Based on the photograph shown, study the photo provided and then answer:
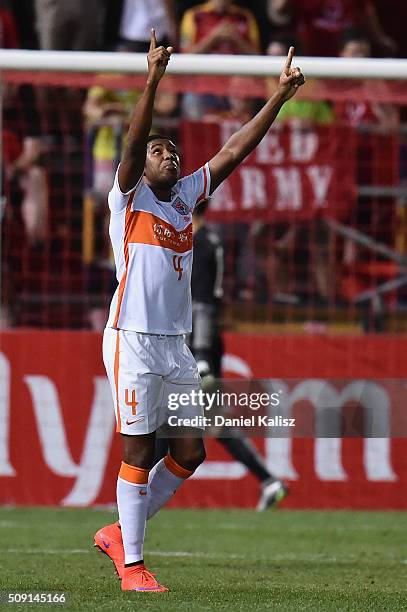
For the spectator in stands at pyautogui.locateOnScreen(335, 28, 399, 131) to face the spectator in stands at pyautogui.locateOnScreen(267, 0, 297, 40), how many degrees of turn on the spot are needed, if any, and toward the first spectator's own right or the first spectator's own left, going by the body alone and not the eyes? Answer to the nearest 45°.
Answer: approximately 135° to the first spectator's own right

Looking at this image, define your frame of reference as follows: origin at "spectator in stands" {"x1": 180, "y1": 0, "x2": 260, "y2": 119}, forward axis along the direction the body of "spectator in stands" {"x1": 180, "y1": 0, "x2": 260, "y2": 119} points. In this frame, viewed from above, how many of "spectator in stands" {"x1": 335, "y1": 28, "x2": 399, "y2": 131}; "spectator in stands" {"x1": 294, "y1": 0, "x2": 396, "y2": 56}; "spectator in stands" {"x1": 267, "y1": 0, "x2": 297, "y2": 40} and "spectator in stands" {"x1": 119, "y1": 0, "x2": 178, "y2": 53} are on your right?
1

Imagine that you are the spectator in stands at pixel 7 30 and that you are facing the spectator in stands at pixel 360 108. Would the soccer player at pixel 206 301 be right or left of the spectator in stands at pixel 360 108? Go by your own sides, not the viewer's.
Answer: right

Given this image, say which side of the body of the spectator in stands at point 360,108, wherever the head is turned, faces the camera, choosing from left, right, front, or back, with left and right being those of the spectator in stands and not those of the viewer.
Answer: front

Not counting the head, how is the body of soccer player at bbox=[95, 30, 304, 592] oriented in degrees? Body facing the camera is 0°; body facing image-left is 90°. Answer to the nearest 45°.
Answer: approximately 315°

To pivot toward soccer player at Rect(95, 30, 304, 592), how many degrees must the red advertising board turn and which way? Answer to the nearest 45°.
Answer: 0° — it already faces them

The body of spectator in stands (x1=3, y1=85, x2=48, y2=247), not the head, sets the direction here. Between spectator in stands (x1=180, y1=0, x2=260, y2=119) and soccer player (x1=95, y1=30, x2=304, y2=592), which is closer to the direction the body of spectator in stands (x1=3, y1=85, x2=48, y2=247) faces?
the soccer player

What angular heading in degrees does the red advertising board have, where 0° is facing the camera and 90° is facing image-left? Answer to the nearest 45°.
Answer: approximately 0°
